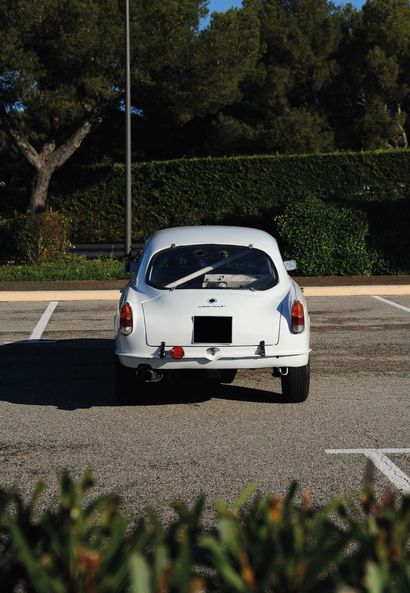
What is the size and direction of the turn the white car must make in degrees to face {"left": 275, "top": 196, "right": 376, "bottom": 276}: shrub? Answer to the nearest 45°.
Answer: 0° — it already faces it

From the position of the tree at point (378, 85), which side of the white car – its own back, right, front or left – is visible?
front

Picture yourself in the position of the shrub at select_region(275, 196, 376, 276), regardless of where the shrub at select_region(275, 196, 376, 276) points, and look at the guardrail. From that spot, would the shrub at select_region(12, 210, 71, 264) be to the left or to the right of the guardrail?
left

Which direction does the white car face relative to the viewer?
away from the camera

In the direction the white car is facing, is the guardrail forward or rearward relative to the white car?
forward

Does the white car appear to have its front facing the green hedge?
yes

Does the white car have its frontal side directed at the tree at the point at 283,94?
yes

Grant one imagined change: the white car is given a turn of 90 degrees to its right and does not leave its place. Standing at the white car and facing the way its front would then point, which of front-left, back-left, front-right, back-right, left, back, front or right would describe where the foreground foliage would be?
right

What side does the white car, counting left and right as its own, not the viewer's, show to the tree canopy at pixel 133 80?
front
